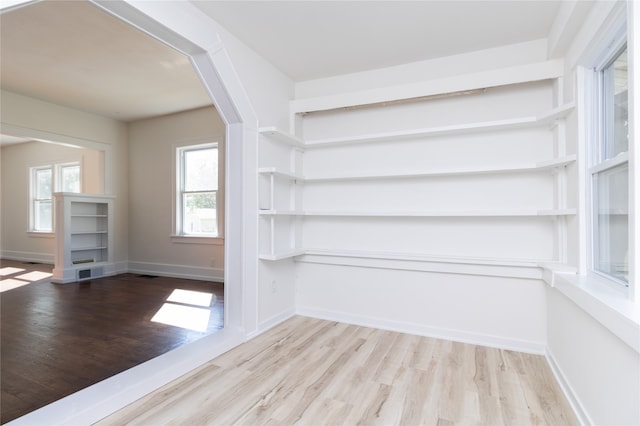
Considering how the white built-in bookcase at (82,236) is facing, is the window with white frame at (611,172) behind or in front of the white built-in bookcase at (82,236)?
in front

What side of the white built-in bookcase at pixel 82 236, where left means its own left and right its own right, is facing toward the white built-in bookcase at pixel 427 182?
front

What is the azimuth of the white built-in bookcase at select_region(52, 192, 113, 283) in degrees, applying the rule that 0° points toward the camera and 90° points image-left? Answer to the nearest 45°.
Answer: approximately 315°

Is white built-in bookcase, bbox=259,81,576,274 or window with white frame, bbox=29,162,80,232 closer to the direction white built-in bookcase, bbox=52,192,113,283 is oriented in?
the white built-in bookcase
